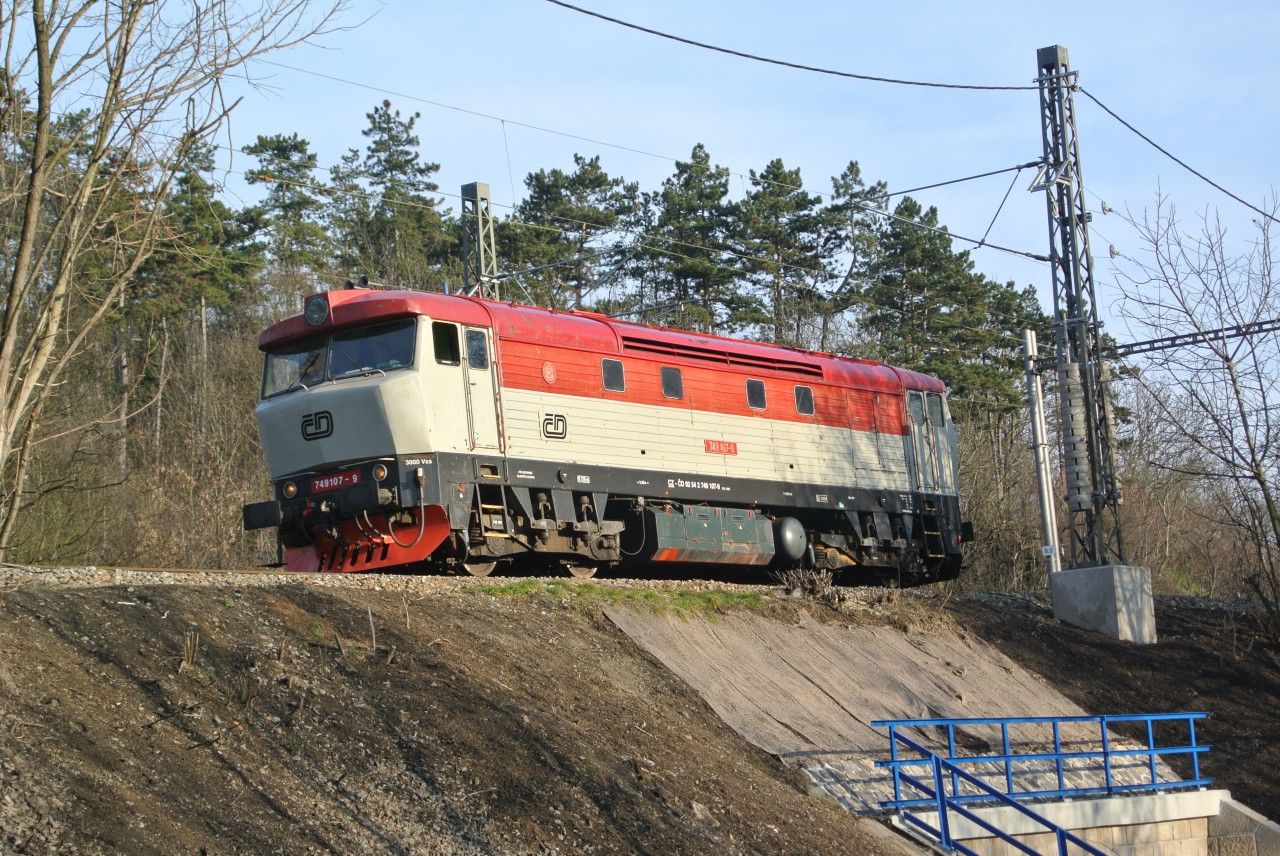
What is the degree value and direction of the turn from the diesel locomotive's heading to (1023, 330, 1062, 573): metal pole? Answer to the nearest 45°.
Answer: approximately 180°

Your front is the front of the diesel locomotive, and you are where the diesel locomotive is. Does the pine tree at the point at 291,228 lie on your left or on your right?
on your right

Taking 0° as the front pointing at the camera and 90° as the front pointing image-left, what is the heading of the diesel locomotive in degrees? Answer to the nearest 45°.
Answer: approximately 45°

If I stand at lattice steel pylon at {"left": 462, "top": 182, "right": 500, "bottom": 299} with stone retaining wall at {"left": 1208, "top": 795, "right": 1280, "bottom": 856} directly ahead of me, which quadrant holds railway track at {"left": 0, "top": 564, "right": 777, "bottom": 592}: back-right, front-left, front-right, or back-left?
front-right

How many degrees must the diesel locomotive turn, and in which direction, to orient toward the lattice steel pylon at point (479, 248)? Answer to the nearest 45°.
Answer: approximately 135° to its right

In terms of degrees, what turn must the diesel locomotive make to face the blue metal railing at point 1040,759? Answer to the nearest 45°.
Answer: approximately 90° to its left

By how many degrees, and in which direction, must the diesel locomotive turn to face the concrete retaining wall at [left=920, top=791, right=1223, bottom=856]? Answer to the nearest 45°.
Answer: approximately 135° to its left

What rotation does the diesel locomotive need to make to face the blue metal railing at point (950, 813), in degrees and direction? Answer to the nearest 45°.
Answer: approximately 90° to its left

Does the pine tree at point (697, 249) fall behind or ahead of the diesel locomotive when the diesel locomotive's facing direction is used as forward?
behind

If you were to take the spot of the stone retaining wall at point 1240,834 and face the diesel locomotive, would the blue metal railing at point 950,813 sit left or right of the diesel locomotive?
left

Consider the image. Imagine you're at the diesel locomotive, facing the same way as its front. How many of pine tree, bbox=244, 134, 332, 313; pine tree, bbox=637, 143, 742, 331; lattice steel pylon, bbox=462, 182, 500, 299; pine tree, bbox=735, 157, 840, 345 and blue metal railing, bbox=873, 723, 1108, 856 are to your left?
1

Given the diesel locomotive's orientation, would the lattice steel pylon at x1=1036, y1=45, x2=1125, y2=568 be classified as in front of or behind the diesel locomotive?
behind
